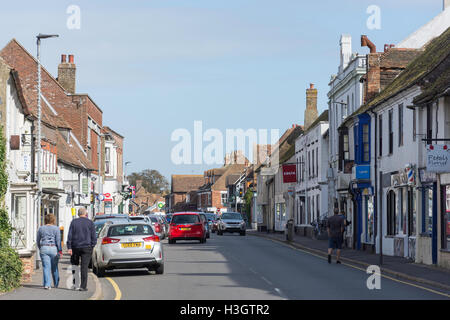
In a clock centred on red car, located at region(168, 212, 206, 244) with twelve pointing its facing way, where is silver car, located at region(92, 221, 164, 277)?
The silver car is roughly at 6 o'clock from the red car.

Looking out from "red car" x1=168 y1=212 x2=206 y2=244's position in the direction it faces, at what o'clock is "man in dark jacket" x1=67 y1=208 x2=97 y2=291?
The man in dark jacket is roughly at 6 o'clock from the red car.

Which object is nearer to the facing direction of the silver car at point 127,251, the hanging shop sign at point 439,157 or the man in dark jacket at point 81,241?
the hanging shop sign

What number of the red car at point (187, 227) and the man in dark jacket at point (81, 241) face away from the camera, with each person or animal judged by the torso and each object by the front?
2

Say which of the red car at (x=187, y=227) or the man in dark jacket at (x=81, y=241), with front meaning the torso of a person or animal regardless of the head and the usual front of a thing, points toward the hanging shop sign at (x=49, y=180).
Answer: the man in dark jacket

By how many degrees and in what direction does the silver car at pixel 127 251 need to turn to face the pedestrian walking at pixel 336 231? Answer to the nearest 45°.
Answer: approximately 45° to its right

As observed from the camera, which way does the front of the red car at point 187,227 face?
facing away from the viewer

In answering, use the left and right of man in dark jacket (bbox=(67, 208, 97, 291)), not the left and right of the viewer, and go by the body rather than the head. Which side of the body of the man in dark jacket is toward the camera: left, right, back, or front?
back

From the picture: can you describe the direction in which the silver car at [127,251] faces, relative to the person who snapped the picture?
facing away from the viewer
